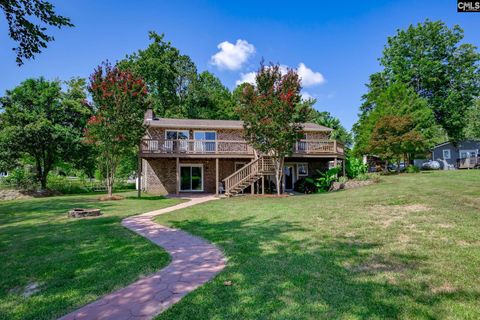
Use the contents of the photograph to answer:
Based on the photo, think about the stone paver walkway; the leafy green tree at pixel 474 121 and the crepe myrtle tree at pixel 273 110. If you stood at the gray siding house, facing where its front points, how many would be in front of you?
2

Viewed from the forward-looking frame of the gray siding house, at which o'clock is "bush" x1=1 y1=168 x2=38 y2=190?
The bush is roughly at 1 o'clock from the gray siding house.

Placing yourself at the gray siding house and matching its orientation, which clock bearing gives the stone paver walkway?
The stone paver walkway is roughly at 12 o'clock from the gray siding house.

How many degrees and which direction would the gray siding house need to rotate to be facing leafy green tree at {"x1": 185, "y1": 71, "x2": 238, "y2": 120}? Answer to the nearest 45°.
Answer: approximately 45° to its right

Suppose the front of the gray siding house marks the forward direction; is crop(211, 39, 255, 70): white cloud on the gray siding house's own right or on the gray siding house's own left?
on the gray siding house's own right

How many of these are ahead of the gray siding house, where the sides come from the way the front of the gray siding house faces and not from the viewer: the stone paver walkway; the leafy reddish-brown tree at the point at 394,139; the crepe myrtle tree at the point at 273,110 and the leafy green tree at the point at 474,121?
3

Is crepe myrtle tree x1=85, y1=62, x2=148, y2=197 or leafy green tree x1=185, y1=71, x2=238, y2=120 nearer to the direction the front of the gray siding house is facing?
the crepe myrtle tree

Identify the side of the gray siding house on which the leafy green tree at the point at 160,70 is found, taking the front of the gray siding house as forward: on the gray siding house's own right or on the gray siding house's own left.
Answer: on the gray siding house's own right

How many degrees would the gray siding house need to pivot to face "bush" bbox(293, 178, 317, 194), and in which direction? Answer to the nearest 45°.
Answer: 0° — it already faces it

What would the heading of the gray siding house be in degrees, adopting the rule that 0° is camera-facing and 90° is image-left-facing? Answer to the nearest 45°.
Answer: approximately 0°
